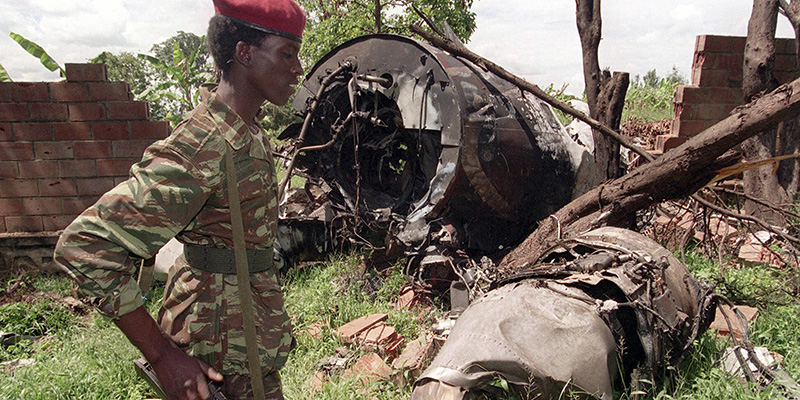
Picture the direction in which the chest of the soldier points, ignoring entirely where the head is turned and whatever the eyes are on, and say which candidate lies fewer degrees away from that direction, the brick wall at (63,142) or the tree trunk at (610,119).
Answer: the tree trunk

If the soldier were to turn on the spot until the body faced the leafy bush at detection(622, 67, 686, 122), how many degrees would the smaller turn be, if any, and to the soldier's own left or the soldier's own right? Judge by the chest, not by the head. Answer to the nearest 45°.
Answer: approximately 45° to the soldier's own left

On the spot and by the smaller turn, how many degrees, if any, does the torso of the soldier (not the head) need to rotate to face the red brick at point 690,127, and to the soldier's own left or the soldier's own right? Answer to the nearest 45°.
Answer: approximately 45° to the soldier's own left

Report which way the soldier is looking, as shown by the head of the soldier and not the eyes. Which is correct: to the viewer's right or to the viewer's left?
to the viewer's right

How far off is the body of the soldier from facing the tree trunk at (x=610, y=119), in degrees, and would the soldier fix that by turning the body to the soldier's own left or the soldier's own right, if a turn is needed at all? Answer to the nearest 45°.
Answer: approximately 45° to the soldier's own left

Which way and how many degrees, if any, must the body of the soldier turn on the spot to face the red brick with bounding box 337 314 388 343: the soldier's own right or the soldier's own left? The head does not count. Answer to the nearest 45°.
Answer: approximately 45° to the soldier's own left

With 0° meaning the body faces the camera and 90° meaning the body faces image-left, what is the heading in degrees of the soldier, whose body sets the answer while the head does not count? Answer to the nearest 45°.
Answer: approximately 270°

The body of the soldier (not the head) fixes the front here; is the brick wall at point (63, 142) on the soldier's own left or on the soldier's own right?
on the soldier's own left

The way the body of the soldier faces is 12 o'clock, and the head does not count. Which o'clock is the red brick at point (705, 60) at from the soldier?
The red brick is roughly at 11 o'clock from the soldier.

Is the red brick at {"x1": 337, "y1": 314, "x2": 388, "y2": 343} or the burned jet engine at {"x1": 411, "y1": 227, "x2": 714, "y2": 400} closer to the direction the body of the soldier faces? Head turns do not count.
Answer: the burned jet engine

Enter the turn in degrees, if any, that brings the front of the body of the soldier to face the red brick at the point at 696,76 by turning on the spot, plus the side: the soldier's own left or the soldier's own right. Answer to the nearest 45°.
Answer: approximately 45° to the soldier's own left
